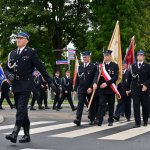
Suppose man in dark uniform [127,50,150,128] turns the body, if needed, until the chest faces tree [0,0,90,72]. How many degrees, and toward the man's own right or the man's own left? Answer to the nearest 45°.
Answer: approximately 180°

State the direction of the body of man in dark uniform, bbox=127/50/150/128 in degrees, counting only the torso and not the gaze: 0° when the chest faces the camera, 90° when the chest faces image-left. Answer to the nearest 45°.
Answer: approximately 0°

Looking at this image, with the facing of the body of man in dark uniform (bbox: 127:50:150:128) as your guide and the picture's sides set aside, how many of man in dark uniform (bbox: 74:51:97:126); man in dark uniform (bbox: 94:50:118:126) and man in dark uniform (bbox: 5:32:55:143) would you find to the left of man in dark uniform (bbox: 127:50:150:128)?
0

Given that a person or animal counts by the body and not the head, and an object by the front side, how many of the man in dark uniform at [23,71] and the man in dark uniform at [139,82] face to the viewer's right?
0

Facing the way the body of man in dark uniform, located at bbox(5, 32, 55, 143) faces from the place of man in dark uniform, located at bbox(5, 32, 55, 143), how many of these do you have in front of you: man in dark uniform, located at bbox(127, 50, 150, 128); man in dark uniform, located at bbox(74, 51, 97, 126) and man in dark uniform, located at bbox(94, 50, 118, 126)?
0

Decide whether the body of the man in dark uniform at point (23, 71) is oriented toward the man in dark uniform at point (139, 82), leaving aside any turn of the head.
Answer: no

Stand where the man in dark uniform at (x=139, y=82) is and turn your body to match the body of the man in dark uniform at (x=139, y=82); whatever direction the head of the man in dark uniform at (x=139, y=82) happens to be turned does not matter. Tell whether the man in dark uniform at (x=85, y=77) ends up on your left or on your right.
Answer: on your right

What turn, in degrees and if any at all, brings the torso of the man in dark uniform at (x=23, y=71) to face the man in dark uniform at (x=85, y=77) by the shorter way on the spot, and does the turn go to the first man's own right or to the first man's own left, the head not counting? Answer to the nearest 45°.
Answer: approximately 180°

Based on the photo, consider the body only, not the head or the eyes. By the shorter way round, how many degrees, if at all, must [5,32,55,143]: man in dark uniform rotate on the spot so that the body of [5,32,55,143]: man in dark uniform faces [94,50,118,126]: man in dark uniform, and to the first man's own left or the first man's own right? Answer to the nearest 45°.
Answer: approximately 180°

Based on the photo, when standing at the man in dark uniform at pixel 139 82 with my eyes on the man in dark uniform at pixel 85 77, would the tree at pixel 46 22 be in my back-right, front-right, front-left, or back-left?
front-right

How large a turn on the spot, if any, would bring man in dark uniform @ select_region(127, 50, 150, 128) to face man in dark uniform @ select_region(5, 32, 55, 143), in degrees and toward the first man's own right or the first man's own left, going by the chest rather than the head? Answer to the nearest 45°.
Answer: approximately 45° to the first man's own right

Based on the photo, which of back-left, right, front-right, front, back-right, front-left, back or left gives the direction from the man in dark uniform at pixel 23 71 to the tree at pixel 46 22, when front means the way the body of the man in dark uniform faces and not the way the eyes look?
back-right

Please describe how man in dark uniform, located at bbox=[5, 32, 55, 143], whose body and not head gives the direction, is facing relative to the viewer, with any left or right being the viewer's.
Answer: facing the viewer and to the left of the viewer
